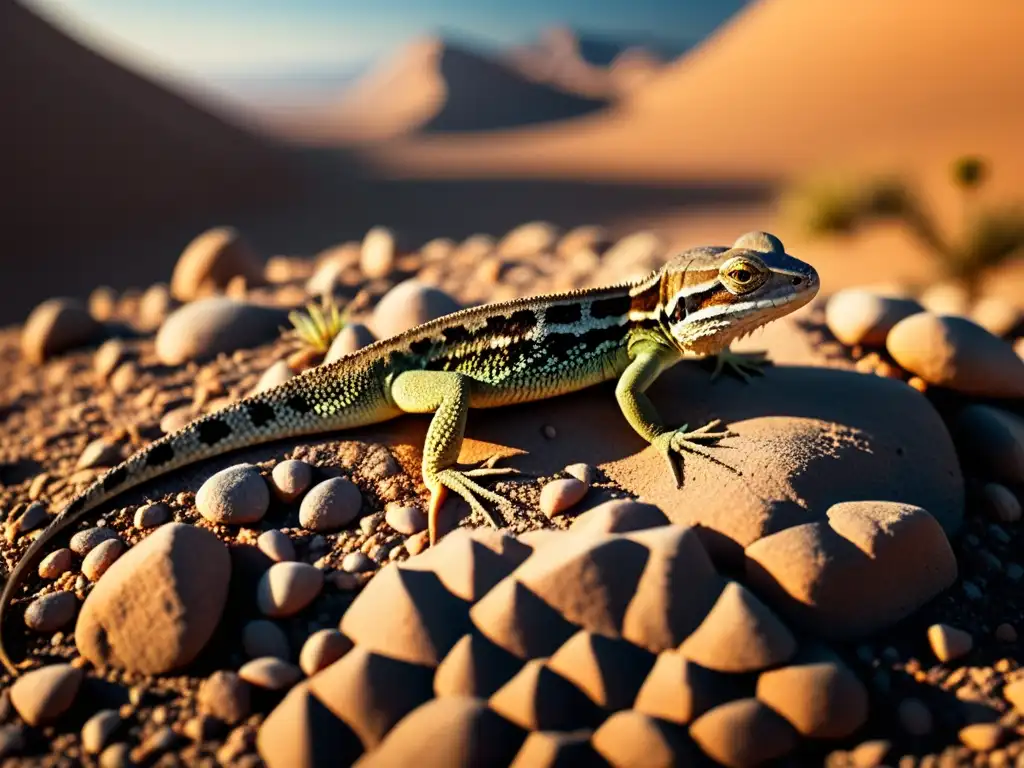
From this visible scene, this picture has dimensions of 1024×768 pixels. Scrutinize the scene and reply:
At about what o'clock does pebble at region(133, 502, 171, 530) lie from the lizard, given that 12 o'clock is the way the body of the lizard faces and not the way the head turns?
The pebble is roughly at 6 o'clock from the lizard.

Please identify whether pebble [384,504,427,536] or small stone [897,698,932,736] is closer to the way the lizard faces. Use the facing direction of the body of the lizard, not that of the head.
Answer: the small stone

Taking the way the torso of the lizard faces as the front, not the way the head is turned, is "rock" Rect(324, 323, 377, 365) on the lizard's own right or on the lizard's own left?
on the lizard's own left

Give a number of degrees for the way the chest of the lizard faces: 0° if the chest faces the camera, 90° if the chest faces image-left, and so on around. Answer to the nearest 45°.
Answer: approximately 270°

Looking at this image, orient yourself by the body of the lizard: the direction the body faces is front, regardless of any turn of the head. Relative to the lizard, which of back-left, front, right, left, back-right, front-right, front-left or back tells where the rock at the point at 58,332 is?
back-left

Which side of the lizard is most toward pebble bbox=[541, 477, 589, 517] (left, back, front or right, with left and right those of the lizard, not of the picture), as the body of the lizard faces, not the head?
right

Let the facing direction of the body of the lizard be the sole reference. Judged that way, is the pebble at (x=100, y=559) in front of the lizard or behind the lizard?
behind

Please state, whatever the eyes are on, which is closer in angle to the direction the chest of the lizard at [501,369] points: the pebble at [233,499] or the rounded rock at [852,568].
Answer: the rounded rock

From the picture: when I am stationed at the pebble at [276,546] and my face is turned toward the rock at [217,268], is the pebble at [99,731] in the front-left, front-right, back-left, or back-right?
back-left

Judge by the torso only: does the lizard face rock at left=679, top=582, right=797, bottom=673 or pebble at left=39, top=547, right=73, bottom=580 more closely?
the rock

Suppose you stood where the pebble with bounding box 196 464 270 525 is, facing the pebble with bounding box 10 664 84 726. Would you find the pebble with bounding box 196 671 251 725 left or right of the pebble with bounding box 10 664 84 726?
left

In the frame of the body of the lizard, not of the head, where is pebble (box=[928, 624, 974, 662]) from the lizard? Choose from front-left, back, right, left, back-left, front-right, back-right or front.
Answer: front-right

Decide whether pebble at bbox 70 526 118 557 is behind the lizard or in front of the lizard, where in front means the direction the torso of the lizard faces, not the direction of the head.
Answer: behind
